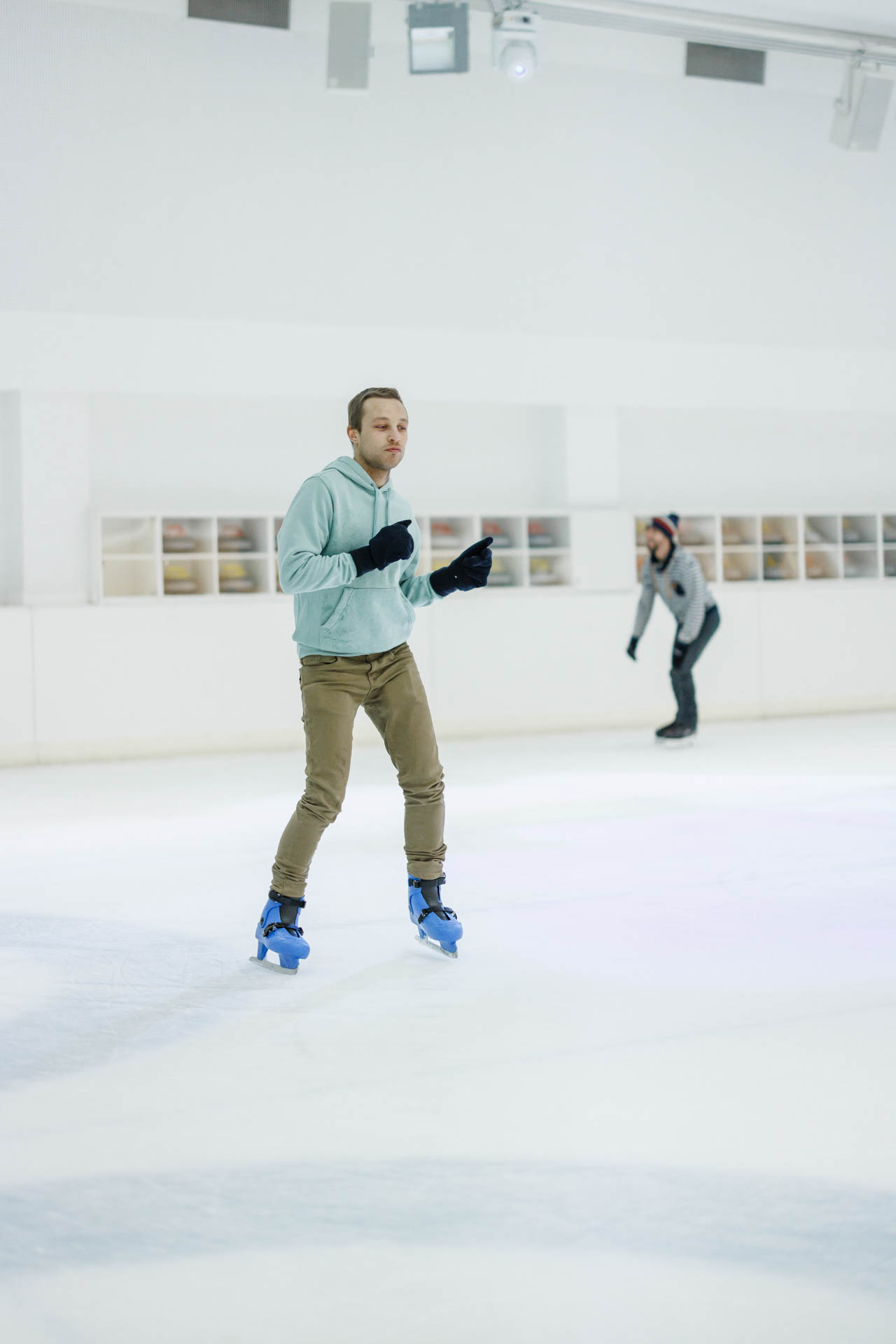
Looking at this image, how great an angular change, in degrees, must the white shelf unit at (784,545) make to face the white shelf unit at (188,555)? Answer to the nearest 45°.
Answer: approximately 45° to its right

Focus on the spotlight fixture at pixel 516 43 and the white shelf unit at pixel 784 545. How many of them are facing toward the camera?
2

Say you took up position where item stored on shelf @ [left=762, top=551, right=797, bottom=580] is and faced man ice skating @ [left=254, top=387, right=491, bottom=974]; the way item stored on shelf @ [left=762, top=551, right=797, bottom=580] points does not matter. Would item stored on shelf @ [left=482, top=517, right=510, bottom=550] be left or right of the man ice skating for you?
right

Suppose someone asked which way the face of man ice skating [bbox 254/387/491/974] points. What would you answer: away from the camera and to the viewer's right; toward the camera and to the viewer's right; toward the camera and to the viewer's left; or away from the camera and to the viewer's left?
toward the camera and to the viewer's right

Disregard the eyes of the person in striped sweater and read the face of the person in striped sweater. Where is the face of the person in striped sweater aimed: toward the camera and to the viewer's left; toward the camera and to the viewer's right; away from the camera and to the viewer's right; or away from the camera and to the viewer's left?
toward the camera and to the viewer's left

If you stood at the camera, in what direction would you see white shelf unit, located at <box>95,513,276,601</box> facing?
facing the viewer

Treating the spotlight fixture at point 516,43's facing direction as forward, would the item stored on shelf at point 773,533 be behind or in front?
behind

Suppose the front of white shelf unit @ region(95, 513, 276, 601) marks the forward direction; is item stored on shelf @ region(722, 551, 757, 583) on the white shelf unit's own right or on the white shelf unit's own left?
on the white shelf unit's own left

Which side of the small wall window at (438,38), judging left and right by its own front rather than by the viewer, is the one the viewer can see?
front

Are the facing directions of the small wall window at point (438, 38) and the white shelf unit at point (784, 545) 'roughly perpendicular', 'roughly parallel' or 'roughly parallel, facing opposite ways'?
roughly parallel

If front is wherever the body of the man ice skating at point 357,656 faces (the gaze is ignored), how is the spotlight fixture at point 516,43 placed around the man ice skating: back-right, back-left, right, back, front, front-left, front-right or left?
back-left

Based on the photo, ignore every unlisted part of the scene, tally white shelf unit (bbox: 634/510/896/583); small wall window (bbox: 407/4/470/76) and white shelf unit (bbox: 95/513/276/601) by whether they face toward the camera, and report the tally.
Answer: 3

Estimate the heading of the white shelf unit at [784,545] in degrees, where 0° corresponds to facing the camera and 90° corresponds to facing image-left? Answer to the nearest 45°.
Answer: approximately 0°
